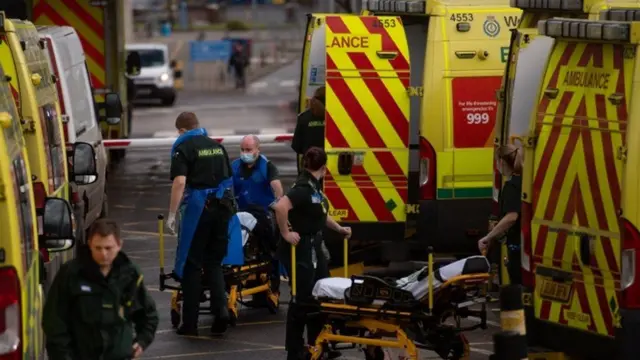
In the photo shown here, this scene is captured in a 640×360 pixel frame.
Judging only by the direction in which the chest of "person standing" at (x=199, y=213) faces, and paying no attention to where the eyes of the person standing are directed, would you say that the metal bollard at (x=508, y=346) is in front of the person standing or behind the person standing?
behind

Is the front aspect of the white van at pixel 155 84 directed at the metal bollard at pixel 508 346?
yes

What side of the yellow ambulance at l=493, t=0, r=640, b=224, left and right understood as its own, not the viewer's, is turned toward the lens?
back

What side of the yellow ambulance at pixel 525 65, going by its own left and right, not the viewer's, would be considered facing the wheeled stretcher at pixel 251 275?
left

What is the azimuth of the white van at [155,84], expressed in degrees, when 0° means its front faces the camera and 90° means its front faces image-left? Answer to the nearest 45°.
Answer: approximately 0°

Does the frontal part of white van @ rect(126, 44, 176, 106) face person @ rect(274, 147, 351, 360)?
yes
